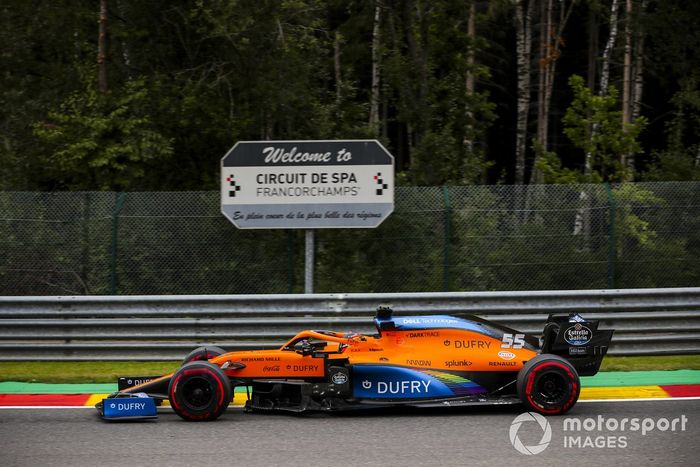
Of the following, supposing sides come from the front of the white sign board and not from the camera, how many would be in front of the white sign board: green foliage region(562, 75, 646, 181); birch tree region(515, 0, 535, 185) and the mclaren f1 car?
1

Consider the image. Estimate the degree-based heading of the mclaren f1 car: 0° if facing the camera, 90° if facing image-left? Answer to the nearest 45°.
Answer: approximately 90°

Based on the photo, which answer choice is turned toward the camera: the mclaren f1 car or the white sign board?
the white sign board

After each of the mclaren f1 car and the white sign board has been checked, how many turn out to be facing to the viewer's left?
1

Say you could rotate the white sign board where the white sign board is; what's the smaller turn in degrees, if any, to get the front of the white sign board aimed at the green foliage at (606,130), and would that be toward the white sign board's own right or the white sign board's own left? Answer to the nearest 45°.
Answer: approximately 135° to the white sign board's own left

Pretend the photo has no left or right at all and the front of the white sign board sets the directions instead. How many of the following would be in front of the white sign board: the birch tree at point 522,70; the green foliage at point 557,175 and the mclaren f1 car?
1

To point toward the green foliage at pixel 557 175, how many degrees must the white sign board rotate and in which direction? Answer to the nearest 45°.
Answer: approximately 135° to its left

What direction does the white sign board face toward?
toward the camera

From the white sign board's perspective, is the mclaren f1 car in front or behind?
in front

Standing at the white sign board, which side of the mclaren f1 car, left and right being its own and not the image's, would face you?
right

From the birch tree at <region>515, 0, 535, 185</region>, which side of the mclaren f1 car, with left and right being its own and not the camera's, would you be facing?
right

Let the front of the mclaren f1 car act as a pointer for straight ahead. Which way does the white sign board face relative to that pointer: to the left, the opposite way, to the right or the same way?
to the left

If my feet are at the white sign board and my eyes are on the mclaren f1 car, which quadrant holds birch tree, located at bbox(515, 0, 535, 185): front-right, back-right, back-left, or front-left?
back-left
